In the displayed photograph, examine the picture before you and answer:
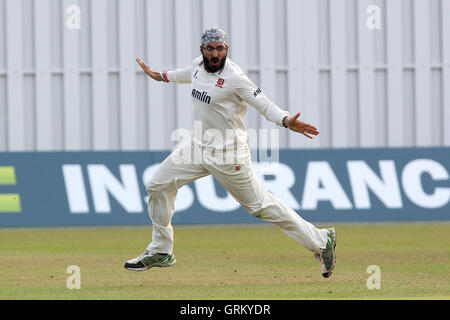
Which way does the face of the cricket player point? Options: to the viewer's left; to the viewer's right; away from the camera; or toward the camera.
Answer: toward the camera

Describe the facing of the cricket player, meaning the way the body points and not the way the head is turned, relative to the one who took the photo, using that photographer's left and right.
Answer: facing the viewer and to the left of the viewer
